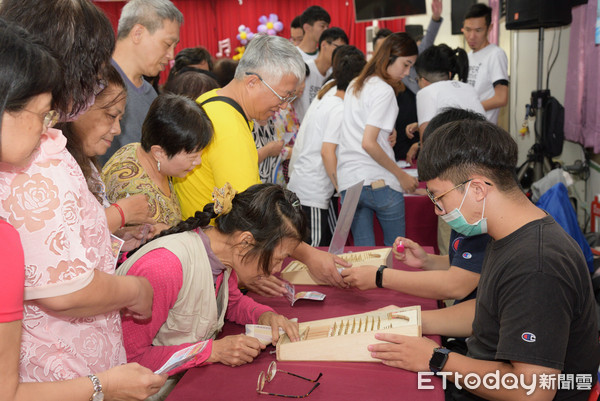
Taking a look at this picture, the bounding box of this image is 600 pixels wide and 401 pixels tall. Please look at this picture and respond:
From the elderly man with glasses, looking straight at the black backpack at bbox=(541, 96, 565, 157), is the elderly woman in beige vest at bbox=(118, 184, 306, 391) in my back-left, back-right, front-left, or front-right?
back-right

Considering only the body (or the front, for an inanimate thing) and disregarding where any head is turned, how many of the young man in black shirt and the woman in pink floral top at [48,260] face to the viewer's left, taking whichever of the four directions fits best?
1

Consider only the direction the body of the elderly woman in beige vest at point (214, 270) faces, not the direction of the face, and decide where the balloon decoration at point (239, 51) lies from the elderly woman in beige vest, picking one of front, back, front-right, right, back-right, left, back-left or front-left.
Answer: left

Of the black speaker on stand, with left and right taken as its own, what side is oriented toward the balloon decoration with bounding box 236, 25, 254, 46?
right

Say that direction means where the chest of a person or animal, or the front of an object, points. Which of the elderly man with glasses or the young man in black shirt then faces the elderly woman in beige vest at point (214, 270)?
the young man in black shirt

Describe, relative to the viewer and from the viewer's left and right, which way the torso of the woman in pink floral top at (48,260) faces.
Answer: facing to the right of the viewer

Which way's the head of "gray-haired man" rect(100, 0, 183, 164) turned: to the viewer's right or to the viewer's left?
to the viewer's right

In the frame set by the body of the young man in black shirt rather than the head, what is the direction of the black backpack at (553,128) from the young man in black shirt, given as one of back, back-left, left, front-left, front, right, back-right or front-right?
right

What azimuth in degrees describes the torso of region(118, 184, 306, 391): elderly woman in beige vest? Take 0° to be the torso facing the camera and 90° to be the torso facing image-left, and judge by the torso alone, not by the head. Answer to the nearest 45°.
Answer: approximately 270°

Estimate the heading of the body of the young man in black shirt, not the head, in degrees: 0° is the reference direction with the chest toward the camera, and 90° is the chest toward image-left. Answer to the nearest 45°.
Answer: approximately 90°

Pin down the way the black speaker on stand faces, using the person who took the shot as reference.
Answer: facing the viewer and to the left of the viewer

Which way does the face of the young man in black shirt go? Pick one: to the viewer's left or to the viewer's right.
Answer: to the viewer's left

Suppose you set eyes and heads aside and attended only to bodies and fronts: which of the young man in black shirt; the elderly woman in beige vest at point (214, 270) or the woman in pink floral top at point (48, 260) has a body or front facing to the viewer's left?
the young man in black shirt

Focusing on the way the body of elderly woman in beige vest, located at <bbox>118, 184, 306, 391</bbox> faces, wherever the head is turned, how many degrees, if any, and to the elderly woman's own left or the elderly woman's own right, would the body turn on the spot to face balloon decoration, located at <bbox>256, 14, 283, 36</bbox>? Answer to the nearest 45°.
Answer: approximately 90° to the elderly woman's own left
